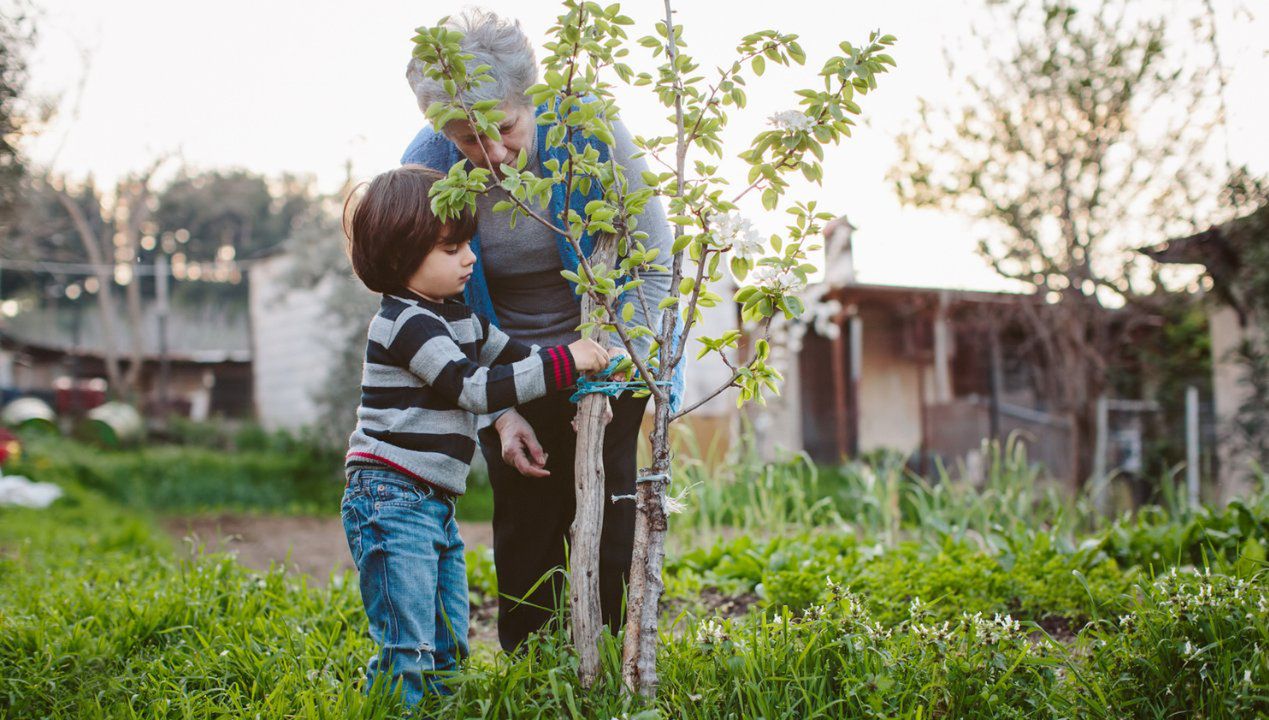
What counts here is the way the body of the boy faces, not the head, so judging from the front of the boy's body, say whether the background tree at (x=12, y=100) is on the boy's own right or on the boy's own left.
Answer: on the boy's own left

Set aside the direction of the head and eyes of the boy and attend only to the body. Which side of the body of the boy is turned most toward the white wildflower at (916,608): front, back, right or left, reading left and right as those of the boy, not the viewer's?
front

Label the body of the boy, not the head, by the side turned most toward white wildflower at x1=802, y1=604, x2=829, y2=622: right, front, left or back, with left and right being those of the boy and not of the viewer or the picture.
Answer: front

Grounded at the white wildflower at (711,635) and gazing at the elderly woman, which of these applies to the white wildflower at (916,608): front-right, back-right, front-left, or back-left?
back-right

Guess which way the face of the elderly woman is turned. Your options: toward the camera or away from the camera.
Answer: toward the camera

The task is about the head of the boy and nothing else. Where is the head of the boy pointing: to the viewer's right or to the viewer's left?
to the viewer's right

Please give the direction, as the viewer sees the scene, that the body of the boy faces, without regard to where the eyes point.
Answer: to the viewer's right

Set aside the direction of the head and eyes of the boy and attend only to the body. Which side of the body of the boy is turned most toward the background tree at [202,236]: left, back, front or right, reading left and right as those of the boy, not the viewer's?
left
